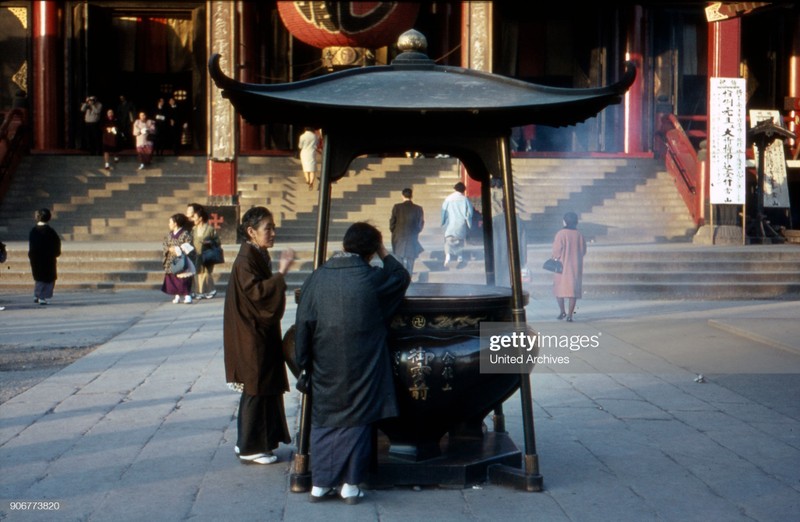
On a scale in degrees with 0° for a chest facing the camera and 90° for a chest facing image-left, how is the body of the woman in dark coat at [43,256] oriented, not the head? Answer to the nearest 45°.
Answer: approximately 180°

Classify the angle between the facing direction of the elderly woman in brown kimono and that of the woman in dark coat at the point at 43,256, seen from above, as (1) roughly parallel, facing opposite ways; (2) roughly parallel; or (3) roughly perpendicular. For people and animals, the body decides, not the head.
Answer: roughly perpendicular

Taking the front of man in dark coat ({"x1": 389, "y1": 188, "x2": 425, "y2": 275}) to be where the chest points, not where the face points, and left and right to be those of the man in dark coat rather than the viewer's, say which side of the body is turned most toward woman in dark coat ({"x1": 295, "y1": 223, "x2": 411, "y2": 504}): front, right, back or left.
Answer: back

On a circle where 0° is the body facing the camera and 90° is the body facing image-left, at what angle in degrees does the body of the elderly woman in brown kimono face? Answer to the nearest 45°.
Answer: approximately 270°

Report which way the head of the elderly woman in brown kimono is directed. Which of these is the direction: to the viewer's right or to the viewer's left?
to the viewer's right

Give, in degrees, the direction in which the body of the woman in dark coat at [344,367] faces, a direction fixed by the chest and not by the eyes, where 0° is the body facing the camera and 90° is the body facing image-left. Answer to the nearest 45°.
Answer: approximately 225°

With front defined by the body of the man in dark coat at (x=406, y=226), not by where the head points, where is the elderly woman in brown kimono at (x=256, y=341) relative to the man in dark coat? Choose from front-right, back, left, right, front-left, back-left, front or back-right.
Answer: back

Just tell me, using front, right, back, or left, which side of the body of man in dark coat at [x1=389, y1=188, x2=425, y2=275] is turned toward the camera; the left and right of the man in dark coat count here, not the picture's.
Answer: back

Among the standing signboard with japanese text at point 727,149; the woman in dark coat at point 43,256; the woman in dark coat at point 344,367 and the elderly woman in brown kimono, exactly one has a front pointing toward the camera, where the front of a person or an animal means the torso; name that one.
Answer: the standing signboard with japanese text

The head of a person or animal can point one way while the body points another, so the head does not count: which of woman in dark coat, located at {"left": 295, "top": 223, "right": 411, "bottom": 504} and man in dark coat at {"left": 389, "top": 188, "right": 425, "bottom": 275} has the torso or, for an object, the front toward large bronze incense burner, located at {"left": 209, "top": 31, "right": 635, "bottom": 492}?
the woman in dark coat

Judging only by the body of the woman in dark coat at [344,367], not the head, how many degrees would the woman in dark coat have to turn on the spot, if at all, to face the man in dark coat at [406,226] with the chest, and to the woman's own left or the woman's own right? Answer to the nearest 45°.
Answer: approximately 45° to the woman's own left

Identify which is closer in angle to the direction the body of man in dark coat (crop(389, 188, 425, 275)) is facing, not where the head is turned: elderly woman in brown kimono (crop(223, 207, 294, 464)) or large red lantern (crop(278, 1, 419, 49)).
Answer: the large red lantern
